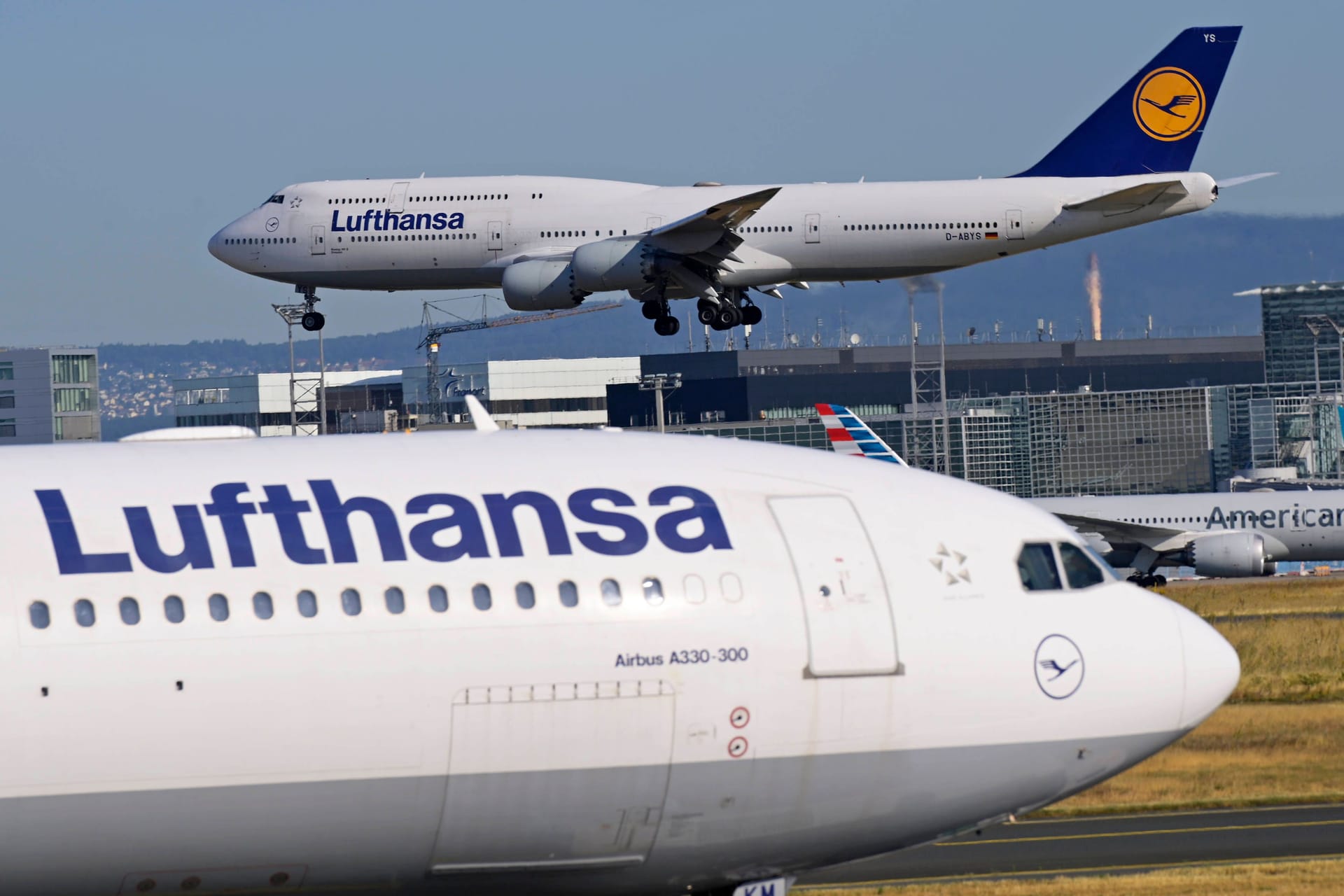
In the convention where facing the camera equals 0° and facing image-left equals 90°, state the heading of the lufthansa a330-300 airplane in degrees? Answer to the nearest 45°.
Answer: approximately 270°
